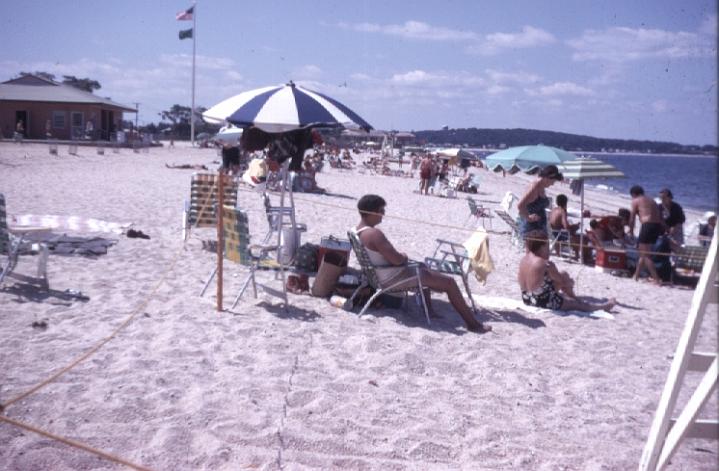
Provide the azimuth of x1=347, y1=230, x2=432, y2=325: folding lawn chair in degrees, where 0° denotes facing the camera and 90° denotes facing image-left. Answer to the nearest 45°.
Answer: approximately 270°

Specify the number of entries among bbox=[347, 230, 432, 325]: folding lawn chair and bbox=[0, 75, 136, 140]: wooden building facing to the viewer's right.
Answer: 1

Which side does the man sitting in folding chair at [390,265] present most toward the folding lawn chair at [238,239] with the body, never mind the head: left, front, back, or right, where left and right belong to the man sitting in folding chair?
back

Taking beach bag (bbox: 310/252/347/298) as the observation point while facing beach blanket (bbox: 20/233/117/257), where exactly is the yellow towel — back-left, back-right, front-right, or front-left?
back-right

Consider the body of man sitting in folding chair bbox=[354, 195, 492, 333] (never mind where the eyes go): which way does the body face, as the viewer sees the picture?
to the viewer's right

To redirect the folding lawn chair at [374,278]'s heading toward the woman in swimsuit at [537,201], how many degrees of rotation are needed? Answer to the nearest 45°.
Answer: approximately 45° to its left

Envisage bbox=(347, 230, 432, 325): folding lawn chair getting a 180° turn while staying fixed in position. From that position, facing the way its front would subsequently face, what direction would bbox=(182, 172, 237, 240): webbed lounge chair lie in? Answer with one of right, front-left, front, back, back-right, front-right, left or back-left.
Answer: front-right

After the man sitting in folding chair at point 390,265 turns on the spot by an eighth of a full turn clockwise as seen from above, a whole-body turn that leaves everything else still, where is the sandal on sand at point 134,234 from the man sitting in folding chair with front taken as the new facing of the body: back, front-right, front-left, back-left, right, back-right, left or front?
back

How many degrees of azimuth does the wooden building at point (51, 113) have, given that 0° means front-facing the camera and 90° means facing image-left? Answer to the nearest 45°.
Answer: approximately 0°

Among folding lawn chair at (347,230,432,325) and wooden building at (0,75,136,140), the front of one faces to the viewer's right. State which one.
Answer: the folding lawn chair

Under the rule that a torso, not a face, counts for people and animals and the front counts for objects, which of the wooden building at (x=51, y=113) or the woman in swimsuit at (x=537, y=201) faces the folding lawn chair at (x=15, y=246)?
the wooden building
